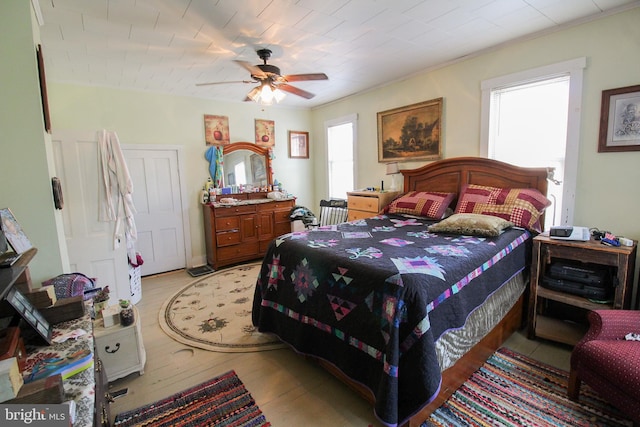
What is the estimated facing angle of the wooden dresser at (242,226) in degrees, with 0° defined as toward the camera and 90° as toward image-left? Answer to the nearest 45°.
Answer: approximately 315°

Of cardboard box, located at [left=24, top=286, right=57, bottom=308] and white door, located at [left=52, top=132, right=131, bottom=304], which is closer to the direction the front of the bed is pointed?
the cardboard box

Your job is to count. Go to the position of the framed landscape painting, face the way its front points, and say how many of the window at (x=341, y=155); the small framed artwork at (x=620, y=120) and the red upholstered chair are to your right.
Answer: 1

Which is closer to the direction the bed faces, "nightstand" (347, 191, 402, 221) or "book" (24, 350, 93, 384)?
the book

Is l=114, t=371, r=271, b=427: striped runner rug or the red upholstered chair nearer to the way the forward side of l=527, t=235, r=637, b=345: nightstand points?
the striped runner rug

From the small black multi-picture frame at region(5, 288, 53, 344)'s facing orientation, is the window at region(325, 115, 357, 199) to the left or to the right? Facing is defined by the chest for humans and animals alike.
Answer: on its left

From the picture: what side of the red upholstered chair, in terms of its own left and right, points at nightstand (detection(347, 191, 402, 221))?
right
